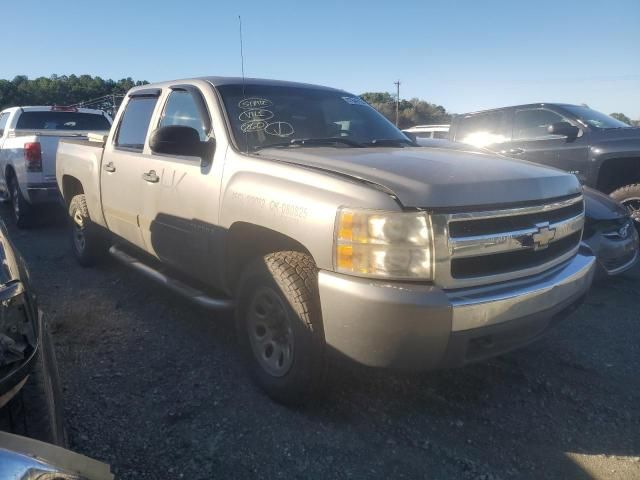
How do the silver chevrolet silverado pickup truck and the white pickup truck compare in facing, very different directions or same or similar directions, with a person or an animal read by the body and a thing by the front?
very different directions

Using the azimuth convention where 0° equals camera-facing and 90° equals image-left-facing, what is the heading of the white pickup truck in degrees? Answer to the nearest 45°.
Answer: approximately 135°

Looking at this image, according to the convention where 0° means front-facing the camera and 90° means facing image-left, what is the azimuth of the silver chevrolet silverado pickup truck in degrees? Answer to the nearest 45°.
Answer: approximately 315°

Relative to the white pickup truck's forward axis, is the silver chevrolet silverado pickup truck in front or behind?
behind

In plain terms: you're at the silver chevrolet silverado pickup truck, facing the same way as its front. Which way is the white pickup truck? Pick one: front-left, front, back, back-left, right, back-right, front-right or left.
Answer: back
